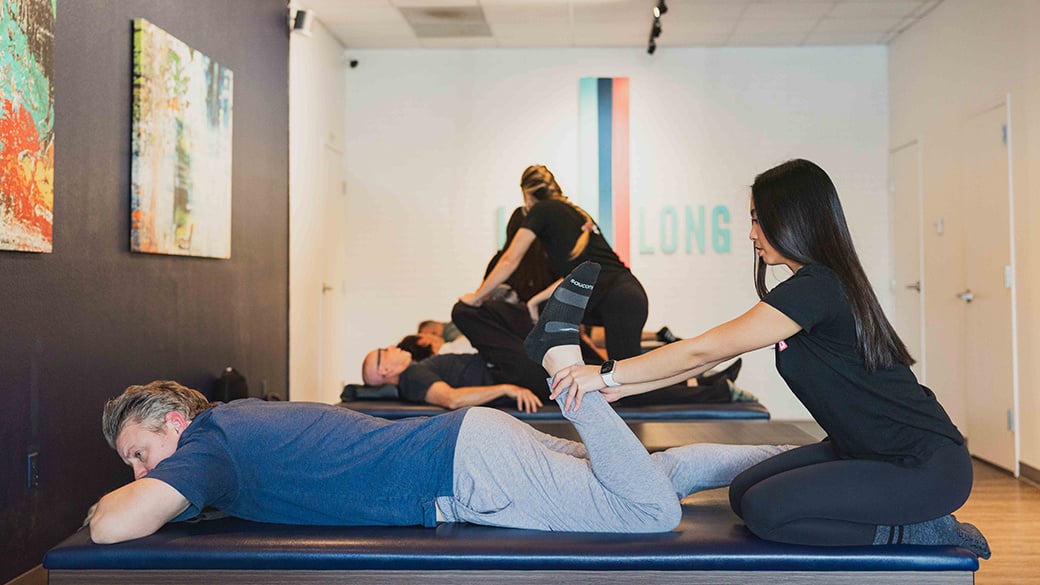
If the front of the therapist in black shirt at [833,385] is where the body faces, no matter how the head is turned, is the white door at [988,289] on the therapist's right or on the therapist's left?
on the therapist's right

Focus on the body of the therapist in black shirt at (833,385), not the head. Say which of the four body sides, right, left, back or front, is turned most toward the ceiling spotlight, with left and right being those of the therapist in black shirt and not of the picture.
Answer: right

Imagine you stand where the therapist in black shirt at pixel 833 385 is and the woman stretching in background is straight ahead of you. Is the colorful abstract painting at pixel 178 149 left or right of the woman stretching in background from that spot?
left

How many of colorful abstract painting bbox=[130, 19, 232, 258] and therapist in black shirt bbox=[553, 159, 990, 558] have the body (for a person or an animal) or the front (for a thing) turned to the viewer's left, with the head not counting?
1

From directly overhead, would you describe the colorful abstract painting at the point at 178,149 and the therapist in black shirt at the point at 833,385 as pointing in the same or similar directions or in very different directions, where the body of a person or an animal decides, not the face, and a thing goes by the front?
very different directions

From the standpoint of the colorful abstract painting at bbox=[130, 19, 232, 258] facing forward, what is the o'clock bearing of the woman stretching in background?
The woman stretching in background is roughly at 11 o'clock from the colorful abstract painting.

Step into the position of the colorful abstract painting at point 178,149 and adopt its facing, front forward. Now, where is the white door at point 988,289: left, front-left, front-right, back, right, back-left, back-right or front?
front-left

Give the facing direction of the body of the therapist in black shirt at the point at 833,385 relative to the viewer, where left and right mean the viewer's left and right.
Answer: facing to the left of the viewer

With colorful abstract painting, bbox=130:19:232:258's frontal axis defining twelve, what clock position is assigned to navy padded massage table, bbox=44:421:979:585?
The navy padded massage table is roughly at 1 o'clock from the colorful abstract painting.

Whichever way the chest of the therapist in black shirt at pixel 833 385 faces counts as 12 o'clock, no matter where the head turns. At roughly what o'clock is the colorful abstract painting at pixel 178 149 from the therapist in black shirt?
The colorful abstract painting is roughly at 1 o'clock from the therapist in black shirt.

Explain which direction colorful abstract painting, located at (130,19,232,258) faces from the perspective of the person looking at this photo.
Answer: facing the viewer and to the right of the viewer
